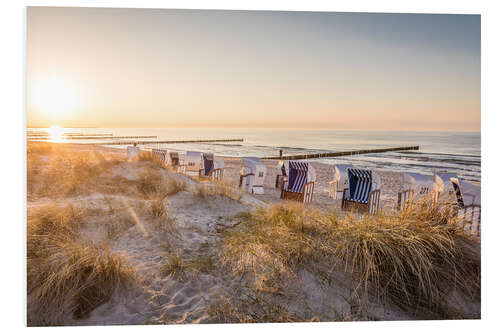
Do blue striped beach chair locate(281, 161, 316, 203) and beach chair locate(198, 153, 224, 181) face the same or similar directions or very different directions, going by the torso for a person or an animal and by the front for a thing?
same or similar directions

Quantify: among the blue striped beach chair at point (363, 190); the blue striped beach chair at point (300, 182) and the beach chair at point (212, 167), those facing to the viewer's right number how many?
0

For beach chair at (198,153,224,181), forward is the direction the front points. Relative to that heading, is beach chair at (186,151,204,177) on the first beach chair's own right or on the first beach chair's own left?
on the first beach chair's own right

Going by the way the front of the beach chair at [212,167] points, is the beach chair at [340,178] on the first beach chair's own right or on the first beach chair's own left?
on the first beach chair's own left

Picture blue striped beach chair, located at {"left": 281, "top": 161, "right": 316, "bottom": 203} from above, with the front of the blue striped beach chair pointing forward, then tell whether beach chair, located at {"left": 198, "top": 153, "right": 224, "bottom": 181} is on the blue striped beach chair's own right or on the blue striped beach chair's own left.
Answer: on the blue striped beach chair's own right

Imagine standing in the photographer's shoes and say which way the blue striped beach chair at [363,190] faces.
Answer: facing the viewer and to the left of the viewer
